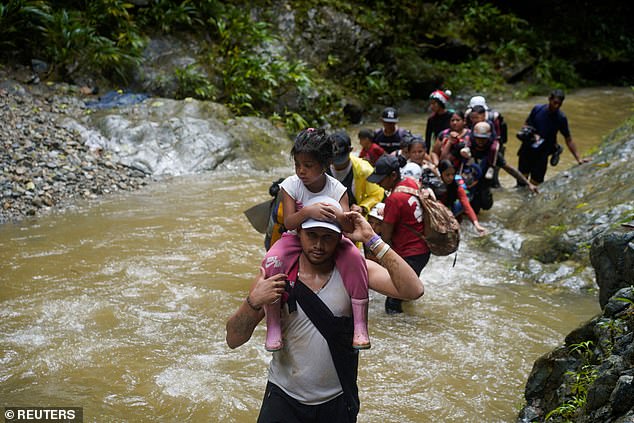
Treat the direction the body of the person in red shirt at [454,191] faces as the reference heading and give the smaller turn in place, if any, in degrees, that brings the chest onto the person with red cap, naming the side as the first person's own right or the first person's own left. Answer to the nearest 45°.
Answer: approximately 135° to the first person's own right

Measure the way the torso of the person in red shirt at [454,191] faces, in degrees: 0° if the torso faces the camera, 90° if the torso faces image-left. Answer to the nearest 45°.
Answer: approximately 45°

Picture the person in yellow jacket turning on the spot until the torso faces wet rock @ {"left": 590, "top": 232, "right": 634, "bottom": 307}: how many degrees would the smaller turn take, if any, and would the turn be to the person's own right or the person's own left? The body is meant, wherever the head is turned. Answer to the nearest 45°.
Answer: approximately 90° to the person's own left

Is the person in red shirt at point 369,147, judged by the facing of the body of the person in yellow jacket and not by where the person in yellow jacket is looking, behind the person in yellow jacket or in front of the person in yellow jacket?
behind

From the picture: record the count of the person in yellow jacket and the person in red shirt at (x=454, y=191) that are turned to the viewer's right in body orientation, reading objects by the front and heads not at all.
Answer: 0
